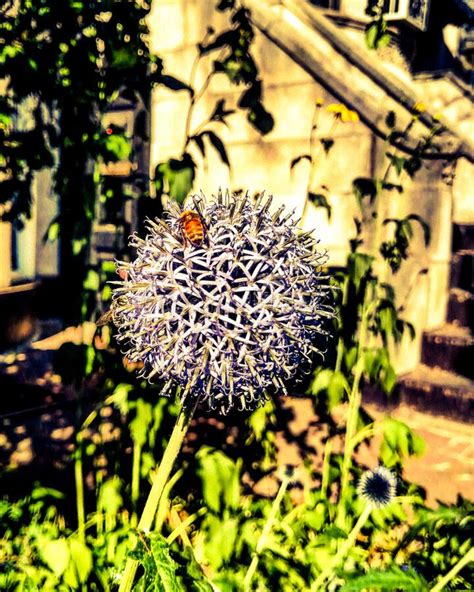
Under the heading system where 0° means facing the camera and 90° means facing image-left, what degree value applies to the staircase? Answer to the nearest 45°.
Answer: approximately 45°
